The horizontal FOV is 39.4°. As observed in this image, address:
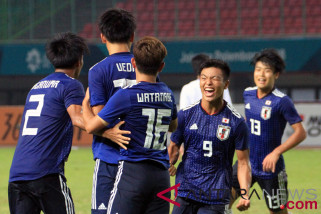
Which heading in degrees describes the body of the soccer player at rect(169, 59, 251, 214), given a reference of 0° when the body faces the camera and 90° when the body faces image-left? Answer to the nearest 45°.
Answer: approximately 0°

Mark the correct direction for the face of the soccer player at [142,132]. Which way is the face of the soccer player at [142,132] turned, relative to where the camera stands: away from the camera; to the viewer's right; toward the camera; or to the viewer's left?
away from the camera

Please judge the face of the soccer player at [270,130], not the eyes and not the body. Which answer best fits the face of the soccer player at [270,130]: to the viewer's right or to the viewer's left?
to the viewer's left

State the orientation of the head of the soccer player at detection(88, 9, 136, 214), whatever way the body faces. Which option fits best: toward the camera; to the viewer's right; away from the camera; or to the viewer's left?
away from the camera

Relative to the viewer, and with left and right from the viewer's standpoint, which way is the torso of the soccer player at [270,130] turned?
facing the viewer and to the left of the viewer

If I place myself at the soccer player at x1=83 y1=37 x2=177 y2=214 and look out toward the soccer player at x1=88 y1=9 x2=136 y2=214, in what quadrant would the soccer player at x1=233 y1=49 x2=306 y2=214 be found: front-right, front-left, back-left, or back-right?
front-right

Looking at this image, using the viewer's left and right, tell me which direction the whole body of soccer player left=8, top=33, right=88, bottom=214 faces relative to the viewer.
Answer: facing away from the viewer and to the right of the viewer

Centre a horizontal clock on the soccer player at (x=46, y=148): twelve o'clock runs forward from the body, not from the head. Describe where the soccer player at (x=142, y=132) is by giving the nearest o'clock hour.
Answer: the soccer player at (x=142, y=132) is roughly at 3 o'clock from the soccer player at (x=46, y=148).

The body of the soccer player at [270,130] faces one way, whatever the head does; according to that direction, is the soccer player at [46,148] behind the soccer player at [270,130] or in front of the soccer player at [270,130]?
in front

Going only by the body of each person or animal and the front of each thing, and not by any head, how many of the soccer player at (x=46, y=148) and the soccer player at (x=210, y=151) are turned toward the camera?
1
